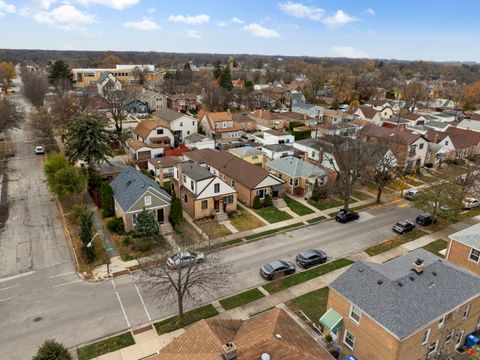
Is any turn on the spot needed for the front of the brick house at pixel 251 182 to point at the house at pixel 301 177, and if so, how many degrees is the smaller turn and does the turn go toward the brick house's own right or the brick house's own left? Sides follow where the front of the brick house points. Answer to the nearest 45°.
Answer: approximately 90° to the brick house's own left

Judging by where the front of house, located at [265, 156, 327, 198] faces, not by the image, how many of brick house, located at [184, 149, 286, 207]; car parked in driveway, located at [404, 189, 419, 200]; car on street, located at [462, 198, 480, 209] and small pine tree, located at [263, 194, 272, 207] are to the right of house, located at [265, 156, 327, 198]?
2

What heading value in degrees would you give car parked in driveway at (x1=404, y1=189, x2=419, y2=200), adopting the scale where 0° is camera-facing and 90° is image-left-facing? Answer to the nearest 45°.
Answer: approximately 45°

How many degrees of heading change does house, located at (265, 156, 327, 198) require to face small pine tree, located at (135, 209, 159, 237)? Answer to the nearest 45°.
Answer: approximately 90° to its right

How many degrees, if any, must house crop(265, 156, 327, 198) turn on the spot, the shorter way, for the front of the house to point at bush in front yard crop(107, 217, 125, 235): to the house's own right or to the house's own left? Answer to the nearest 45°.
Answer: approximately 90° to the house's own right

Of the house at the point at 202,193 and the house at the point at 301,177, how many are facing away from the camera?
0

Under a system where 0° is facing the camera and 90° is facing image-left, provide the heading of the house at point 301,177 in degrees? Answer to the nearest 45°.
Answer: approximately 315°

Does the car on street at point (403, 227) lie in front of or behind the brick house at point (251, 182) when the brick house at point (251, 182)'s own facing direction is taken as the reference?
in front

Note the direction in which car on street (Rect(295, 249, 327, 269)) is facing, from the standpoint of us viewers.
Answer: facing away from the viewer and to the right of the viewer

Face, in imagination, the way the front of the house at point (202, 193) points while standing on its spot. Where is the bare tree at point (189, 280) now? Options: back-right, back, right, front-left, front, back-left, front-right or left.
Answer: front-right

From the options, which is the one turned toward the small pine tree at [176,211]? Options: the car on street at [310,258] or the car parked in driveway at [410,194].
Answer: the car parked in driveway at [410,194]

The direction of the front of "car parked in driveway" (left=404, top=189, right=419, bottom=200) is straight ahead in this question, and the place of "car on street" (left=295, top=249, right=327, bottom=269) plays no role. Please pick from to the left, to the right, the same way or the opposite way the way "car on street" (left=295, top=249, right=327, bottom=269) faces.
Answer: the opposite way

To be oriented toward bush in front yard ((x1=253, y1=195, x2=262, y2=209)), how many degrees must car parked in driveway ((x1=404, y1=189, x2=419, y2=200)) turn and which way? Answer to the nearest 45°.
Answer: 0° — it already faces it

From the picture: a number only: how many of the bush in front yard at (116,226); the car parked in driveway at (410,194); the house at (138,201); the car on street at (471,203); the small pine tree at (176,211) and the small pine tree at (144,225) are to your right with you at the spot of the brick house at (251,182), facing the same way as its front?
4

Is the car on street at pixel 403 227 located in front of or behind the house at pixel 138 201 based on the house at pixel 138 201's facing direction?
in front

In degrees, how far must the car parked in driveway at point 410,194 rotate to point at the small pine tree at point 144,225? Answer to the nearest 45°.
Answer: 0° — it already faces it
